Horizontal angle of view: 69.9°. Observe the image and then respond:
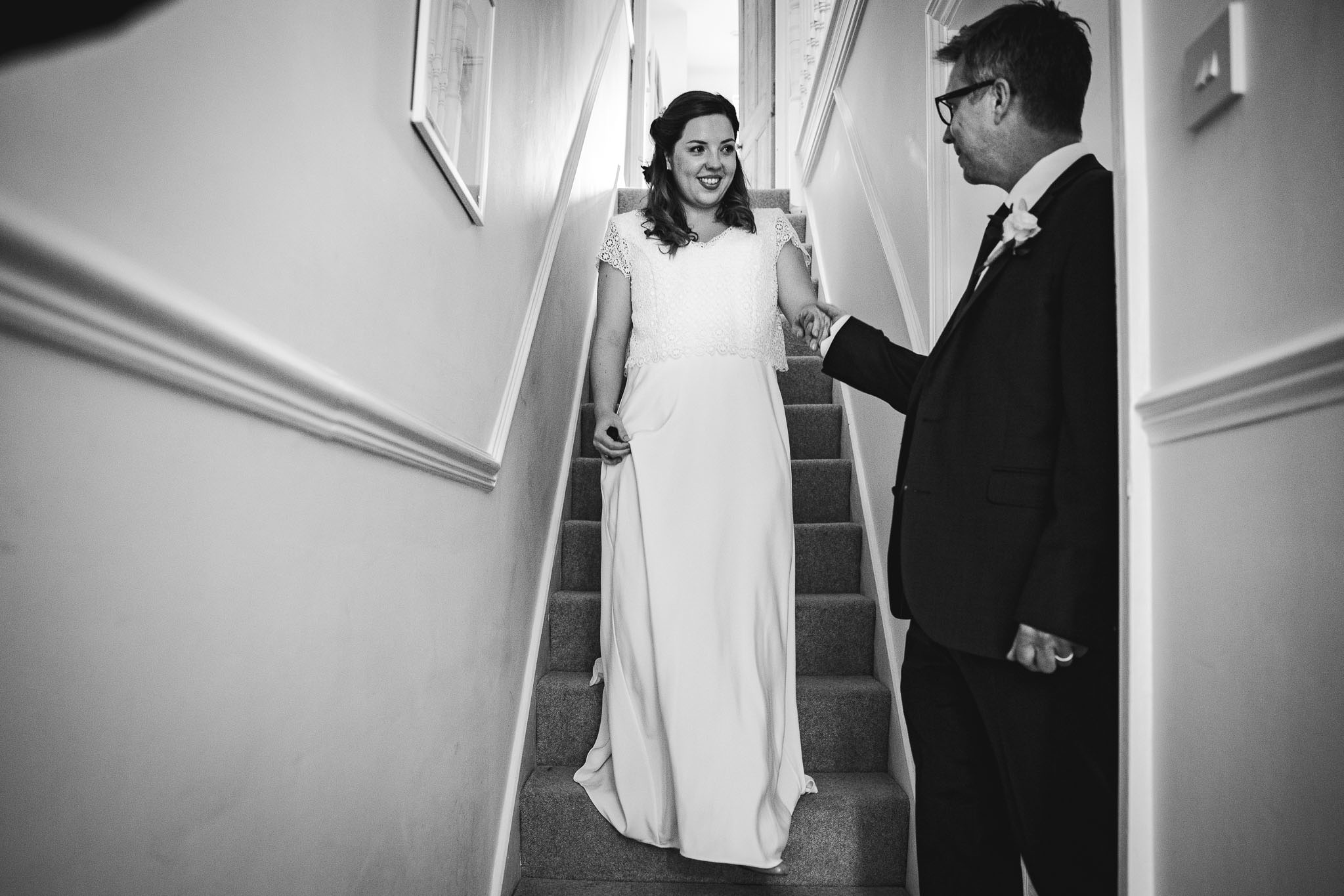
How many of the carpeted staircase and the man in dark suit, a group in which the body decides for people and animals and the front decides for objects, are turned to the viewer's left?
1

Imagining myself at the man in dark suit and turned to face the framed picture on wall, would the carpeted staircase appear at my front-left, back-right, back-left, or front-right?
front-right

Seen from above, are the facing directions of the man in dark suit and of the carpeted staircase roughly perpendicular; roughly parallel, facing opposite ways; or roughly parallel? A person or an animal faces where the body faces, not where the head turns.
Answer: roughly perpendicular

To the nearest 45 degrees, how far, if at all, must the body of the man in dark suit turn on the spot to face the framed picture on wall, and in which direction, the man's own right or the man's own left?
0° — they already face it

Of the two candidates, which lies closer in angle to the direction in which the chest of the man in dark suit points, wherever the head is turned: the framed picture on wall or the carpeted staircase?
the framed picture on wall

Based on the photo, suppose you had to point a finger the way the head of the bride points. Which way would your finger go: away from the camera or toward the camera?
toward the camera

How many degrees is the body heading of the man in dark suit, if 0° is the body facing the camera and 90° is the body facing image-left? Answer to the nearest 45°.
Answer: approximately 90°

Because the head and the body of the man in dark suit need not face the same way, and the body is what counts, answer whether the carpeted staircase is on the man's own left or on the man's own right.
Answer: on the man's own right

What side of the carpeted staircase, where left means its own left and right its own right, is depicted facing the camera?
front

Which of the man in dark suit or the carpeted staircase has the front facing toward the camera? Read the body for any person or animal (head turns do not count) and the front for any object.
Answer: the carpeted staircase

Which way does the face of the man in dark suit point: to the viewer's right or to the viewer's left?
to the viewer's left

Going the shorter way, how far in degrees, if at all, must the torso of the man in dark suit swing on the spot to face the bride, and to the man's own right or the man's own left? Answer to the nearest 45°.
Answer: approximately 45° to the man's own right
